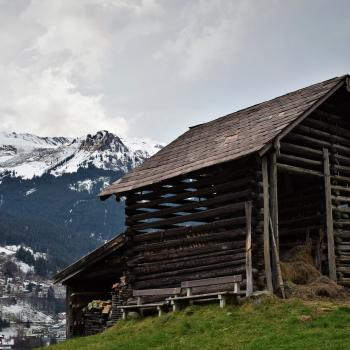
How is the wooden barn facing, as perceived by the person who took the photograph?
facing the viewer and to the right of the viewer

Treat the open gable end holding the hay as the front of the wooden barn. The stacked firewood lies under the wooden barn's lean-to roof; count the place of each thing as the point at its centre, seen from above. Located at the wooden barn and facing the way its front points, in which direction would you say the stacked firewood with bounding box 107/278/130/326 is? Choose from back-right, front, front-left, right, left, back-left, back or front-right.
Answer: back
